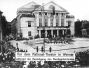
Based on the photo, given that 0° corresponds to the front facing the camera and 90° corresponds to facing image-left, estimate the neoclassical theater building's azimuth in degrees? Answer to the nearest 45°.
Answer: approximately 315°
